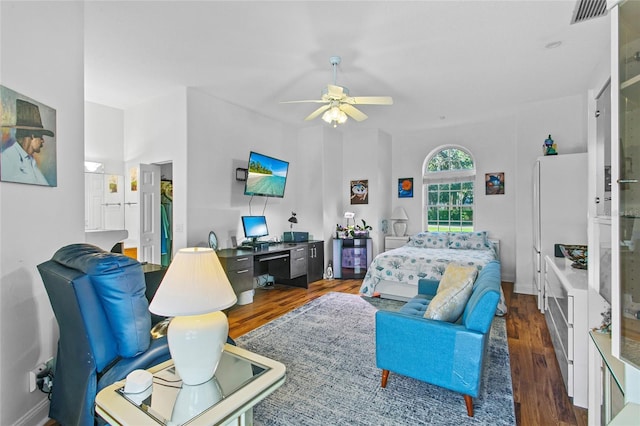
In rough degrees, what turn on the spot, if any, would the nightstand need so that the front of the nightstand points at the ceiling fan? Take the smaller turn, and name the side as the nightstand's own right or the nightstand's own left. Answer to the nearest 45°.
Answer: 0° — it already faces it

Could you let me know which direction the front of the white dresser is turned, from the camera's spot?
facing to the left of the viewer

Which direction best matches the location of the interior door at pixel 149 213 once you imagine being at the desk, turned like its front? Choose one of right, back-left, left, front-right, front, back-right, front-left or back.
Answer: back-right

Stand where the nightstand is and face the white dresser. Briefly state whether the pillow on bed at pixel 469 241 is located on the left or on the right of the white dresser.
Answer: left

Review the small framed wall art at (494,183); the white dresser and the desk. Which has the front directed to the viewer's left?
the white dresser

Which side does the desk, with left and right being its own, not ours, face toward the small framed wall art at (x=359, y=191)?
left

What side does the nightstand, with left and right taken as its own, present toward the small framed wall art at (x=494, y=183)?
left
